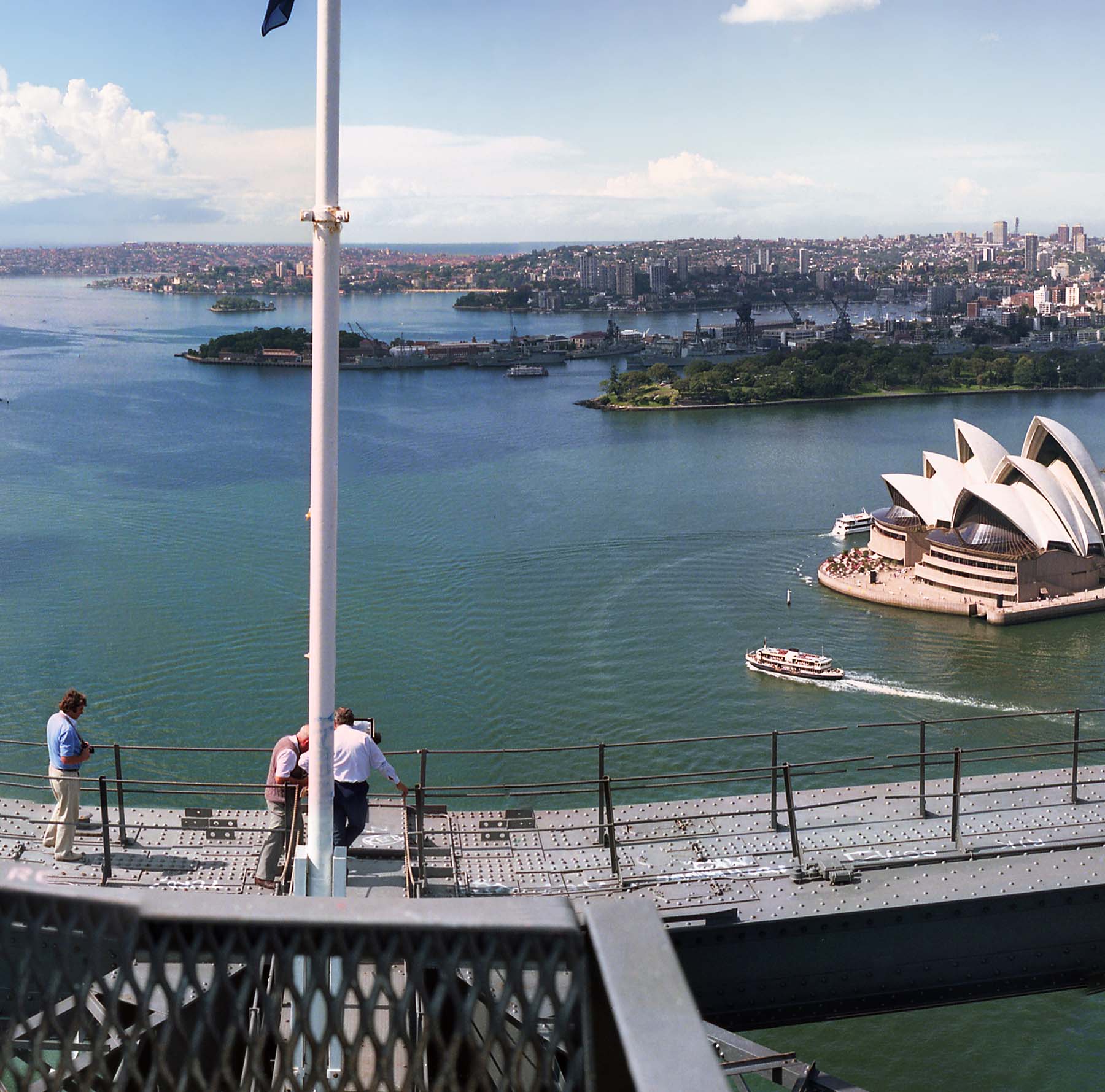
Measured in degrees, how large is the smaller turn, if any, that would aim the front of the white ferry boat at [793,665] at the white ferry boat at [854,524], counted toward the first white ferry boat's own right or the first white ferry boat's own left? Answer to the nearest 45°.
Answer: approximately 45° to the first white ferry boat's own right

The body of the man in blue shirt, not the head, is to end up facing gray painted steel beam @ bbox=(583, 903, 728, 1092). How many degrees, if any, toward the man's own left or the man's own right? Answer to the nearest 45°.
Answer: approximately 90° to the man's own right

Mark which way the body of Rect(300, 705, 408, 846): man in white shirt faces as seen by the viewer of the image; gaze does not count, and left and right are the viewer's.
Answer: facing away from the viewer

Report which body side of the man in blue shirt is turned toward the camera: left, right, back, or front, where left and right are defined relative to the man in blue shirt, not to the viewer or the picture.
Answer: right

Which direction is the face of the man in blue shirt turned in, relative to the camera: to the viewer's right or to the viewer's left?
to the viewer's right

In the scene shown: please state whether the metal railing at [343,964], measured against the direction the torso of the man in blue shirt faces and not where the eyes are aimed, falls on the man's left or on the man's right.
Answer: on the man's right

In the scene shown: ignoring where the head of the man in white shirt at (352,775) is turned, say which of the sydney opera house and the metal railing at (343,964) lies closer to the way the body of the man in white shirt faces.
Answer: the sydney opera house

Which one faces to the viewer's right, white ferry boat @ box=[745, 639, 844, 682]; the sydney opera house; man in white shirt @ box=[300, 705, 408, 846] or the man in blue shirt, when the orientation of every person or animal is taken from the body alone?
the man in blue shirt

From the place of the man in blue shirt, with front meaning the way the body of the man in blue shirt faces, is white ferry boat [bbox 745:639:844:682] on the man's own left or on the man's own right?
on the man's own left

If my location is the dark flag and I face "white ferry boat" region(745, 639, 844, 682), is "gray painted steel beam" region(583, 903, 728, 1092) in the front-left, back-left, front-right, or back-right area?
back-right

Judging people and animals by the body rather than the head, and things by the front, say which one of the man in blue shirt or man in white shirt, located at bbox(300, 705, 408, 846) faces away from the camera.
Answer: the man in white shirt

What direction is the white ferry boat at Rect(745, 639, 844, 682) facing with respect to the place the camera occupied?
facing away from the viewer and to the left of the viewer

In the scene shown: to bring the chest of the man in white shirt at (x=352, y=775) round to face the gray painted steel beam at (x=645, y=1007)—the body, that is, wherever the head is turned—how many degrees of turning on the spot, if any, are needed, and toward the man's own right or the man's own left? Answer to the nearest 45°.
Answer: approximately 180°
